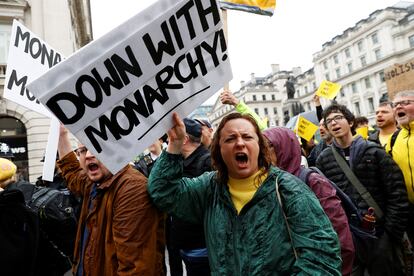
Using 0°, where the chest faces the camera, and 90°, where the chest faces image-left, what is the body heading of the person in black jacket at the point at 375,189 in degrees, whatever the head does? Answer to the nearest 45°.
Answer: approximately 45°

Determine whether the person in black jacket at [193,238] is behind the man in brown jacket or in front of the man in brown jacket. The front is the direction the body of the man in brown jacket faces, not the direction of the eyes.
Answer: behind

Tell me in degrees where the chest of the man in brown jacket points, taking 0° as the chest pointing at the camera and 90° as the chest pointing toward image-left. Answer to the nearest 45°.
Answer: approximately 45°
